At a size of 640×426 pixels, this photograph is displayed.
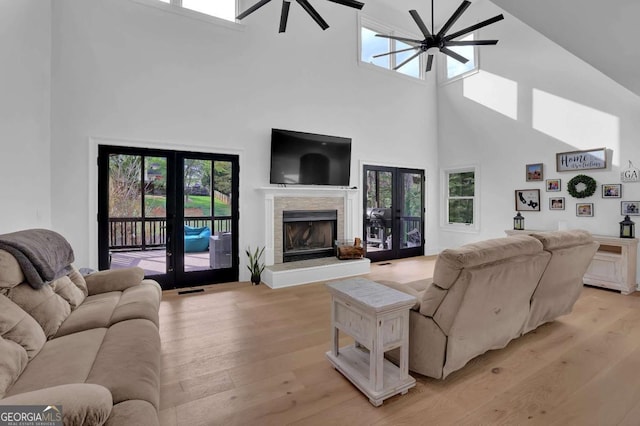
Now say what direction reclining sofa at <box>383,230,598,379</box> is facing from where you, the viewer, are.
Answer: facing away from the viewer and to the left of the viewer

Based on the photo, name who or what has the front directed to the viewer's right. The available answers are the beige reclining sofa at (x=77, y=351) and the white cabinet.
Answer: the beige reclining sofa

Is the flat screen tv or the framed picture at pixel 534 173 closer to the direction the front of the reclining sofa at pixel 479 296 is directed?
the flat screen tv

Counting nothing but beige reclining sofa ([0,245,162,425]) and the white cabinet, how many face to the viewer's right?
1

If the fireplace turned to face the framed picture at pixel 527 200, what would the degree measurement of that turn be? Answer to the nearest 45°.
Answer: approximately 45° to its left

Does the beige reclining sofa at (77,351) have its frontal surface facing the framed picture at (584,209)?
yes

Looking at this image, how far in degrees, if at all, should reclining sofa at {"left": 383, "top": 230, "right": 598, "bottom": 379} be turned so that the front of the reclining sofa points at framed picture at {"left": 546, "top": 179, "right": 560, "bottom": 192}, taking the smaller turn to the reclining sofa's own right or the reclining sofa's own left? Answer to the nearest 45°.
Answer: approximately 45° to the reclining sofa's own right

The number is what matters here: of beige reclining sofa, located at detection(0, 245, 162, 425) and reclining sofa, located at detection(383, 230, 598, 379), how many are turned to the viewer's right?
1

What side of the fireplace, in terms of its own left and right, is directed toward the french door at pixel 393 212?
left

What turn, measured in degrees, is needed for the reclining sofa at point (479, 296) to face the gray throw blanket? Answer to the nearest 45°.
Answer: approximately 90° to its left

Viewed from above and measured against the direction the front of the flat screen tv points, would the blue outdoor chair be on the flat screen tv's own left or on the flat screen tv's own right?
on the flat screen tv's own right
